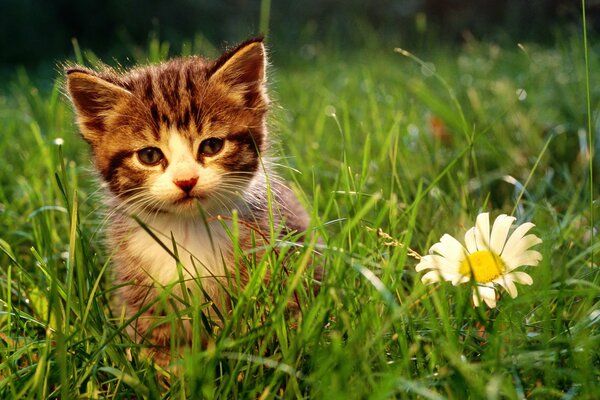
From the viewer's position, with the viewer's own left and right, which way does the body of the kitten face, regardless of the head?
facing the viewer and to the left of the viewer

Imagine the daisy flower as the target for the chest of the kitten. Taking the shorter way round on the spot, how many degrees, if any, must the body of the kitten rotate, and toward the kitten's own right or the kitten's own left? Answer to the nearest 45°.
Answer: approximately 90° to the kitten's own left
